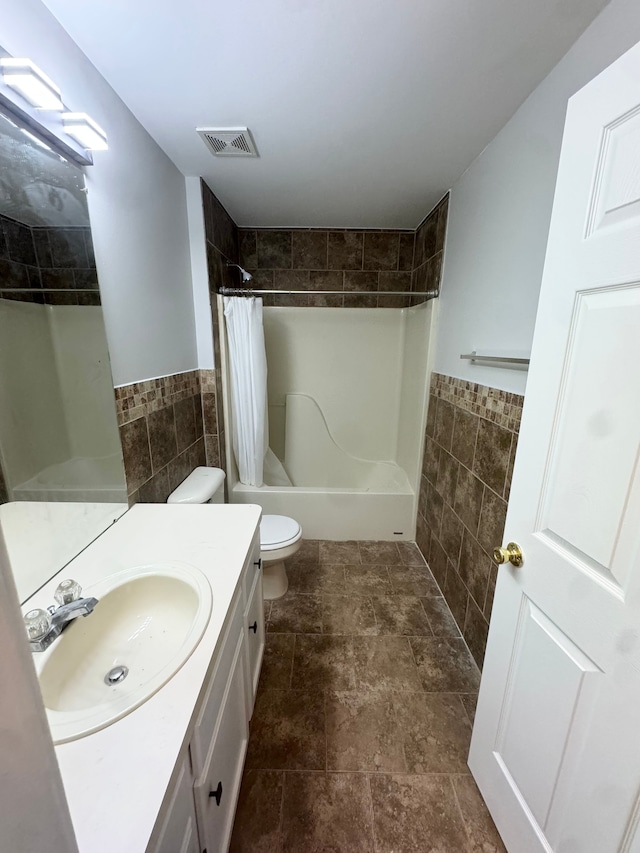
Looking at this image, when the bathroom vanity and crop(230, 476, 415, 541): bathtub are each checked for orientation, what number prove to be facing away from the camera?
0

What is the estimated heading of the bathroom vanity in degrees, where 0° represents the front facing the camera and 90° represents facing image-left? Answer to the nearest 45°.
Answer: approximately 315°

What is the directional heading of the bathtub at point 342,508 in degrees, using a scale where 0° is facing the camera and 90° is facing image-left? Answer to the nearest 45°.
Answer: approximately 0°

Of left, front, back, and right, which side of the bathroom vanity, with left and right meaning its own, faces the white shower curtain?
left

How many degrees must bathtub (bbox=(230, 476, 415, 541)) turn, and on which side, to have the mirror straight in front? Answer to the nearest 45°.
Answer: approximately 45° to its right

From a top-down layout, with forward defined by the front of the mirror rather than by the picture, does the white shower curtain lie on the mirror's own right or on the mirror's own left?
on the mirror's own left

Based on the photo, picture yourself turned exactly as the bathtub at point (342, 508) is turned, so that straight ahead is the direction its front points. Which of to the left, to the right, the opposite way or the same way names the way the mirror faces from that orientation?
to the left

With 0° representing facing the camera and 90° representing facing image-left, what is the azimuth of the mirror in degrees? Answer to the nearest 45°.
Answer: approximately 315°

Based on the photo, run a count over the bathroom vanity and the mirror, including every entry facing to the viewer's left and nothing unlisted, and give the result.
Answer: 0

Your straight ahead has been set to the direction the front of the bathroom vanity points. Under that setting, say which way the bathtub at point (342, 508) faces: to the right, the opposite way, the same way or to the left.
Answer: to the right

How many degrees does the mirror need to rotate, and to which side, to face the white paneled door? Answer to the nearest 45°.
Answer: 0° — it already faces it

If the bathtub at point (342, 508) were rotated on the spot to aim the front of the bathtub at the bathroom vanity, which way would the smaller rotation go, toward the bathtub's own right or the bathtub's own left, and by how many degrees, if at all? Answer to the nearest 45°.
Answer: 0° — it already faces it
